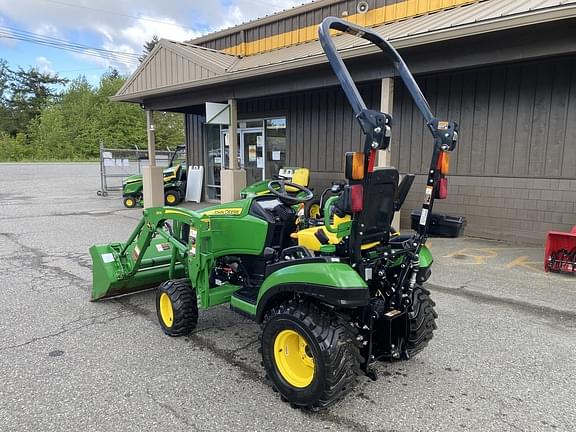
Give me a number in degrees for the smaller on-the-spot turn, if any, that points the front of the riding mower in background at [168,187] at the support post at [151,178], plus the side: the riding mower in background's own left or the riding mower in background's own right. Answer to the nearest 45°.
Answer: approximately 45° to the riding mower in background's own left

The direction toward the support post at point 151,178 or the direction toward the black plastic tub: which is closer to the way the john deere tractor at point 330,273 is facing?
the support post

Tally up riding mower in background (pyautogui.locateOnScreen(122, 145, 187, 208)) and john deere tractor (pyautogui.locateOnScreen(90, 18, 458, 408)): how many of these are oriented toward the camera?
0

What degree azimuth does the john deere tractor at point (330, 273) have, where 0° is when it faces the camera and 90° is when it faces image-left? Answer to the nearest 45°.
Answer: approximately 135°

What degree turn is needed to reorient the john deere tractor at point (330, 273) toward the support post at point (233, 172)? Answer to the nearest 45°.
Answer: approximately 45° to its right

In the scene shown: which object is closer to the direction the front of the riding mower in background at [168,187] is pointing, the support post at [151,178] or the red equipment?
the support post

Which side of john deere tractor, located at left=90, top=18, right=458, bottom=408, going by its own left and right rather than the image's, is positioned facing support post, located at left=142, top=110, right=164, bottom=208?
front

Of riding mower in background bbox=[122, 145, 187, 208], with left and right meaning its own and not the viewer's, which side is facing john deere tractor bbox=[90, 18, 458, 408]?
left

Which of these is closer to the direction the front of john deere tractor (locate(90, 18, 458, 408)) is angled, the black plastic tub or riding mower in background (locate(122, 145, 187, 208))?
the riding mower in background

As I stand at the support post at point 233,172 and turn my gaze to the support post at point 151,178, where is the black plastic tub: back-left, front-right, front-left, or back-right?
back-left

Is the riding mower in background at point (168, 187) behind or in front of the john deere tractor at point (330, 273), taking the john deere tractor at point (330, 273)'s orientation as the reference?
in front

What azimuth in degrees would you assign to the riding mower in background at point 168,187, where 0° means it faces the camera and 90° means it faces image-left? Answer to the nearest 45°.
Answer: approximately 90°
